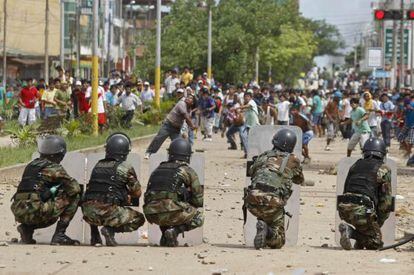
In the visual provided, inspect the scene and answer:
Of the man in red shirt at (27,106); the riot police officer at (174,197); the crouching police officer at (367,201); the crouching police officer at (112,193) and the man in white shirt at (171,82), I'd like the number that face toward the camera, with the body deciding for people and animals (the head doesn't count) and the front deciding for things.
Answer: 2

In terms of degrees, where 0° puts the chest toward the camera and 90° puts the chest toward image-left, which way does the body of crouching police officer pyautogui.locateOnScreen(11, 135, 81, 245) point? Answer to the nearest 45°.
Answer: approximately 225°

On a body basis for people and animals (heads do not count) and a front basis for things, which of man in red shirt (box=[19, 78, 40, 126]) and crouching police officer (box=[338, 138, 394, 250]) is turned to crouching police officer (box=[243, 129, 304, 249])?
the man in red shirt

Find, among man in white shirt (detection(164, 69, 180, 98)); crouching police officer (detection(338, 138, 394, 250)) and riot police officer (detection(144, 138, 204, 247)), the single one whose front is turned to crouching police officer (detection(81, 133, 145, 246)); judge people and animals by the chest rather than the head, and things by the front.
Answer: the man in white shirt

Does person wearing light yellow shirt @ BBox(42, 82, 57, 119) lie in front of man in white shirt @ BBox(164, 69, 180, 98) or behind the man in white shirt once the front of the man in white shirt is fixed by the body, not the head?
in front

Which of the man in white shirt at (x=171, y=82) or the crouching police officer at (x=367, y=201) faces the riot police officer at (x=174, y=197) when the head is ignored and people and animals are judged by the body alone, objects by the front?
the man in white shirt

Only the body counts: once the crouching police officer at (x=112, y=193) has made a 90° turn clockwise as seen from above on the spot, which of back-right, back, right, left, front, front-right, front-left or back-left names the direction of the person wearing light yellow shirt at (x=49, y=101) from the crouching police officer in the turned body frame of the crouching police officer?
back-left

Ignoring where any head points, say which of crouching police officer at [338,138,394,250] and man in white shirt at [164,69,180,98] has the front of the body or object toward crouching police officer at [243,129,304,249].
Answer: the man in white shirt

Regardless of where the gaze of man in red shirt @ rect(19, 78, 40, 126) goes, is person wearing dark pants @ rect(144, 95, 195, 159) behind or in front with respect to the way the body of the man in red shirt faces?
in front

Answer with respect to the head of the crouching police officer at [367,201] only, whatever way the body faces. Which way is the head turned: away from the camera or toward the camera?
away from the camera

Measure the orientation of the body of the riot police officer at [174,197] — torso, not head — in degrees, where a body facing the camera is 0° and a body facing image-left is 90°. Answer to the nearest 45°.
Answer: approximately 225°

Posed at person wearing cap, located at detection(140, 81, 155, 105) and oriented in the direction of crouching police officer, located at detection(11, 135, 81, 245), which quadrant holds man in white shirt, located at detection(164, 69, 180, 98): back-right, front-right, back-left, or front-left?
back-left

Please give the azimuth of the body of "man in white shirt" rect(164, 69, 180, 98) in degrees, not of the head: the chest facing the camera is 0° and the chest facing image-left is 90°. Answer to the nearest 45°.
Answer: approximately 0°

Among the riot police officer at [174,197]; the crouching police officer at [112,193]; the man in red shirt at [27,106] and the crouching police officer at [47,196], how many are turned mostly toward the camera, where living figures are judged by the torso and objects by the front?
1

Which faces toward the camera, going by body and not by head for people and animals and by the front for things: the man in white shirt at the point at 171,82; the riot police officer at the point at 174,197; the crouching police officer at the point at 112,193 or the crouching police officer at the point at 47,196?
the man in white shirt
